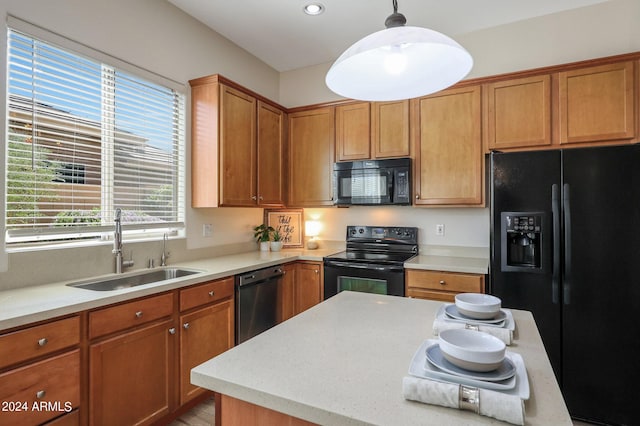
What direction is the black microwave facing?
toward the camera

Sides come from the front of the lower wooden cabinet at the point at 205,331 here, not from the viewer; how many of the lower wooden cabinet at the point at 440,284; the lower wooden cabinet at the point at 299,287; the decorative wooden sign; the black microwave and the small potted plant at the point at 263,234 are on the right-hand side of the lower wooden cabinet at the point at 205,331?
0

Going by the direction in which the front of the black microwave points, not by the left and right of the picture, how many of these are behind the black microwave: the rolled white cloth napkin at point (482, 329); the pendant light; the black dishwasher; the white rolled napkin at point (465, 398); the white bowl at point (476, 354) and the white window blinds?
0

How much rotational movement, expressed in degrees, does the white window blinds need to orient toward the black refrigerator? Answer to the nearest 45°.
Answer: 0° — it already faces it

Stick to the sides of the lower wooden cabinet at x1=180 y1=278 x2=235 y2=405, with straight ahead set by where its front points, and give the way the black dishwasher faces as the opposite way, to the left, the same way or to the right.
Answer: the same way

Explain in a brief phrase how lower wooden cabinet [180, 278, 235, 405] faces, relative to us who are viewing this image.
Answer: facing the viewer and to the right of the viewer

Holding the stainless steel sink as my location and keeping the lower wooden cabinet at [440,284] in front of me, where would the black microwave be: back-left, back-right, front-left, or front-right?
front-left

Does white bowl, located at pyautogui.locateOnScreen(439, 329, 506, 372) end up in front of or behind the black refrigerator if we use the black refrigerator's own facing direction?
in front

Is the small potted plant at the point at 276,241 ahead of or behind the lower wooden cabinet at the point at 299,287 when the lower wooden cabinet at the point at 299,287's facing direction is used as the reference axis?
behind

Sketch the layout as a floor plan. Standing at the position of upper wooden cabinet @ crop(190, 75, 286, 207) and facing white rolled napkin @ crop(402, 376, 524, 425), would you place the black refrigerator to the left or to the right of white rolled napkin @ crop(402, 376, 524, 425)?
left

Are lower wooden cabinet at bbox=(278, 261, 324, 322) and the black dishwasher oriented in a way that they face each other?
no

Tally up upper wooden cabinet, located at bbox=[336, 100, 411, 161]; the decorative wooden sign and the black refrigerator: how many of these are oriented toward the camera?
3

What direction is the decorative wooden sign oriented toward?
toward the camera

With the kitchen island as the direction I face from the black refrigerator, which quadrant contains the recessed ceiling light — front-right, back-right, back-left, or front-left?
front-right

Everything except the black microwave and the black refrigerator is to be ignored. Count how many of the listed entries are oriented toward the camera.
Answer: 2

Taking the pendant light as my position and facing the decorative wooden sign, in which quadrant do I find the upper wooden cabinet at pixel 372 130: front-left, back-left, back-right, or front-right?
front-right

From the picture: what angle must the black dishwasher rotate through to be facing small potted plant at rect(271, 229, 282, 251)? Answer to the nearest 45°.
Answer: approximately 135° to its left
